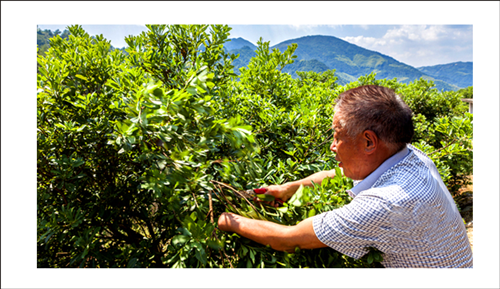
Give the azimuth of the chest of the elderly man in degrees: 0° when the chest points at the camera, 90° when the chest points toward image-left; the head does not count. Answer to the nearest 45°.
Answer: approximately 90°

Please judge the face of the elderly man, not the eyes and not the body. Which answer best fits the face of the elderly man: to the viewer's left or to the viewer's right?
to the viewer's left
